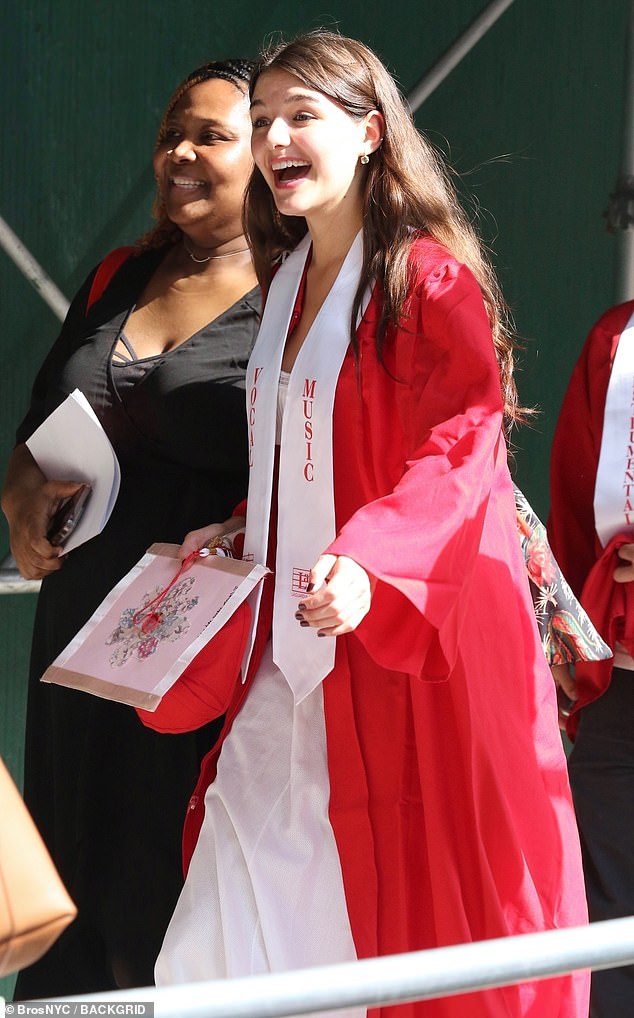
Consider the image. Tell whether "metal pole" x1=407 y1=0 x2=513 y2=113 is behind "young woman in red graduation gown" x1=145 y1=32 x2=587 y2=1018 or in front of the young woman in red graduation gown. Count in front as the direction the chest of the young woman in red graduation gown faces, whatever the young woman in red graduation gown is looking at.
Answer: behind

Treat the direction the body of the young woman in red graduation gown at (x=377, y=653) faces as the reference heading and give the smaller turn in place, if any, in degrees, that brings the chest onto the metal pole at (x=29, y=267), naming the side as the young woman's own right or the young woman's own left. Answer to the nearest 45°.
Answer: approximately 90° to the young woman's own right

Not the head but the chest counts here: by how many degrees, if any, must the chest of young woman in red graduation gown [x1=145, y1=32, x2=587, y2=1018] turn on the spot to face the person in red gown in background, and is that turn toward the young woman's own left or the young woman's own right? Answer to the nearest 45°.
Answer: approximately 180°

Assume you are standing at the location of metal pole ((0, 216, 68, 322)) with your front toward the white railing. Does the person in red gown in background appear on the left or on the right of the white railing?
left

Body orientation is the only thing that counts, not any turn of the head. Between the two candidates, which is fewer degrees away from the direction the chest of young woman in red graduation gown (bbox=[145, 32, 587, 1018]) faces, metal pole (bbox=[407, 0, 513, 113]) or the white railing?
the white railing

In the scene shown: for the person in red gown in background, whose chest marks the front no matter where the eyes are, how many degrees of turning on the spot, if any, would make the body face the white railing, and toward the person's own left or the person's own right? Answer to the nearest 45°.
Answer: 0° — they already face it

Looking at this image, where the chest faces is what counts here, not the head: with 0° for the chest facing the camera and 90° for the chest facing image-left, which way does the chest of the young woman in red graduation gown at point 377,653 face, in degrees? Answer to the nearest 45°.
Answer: approximately 45°
